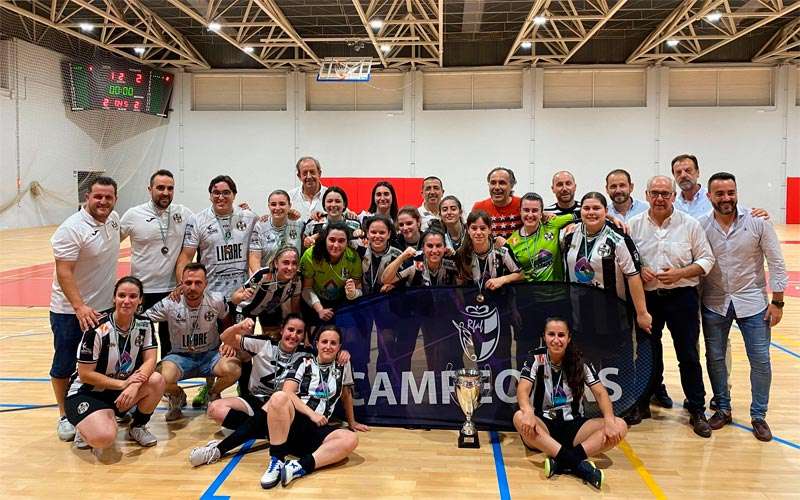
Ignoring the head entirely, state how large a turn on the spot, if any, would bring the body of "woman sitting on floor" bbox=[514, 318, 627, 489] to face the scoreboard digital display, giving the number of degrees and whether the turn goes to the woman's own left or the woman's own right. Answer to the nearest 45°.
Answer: approximately 135° to the woman's own right

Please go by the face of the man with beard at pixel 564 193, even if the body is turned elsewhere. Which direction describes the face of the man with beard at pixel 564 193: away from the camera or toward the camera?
toward the camera

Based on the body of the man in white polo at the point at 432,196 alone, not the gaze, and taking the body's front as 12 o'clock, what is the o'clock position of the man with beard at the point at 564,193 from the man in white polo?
The man with beard is roughly at 10 o'clock from the man in white polo.

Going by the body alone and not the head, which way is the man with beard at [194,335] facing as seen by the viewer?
toward the camera

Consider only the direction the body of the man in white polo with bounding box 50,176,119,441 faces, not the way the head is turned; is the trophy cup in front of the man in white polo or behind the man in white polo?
in front

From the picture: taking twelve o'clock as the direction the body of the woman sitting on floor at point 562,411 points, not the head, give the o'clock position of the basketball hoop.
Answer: The basketball hoop is roughly at 5 o'clock from the woman sitting on floor.

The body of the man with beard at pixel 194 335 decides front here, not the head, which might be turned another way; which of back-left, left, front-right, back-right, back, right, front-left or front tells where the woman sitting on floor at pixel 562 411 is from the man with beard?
front-left

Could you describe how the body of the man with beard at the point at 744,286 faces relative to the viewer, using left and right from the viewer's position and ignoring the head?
facing the viewer

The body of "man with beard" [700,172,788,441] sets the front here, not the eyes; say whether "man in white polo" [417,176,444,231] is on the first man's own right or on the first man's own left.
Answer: on the first man's own right

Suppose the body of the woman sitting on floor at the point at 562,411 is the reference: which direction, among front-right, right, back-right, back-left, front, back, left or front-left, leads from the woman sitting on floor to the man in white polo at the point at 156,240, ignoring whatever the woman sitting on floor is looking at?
right

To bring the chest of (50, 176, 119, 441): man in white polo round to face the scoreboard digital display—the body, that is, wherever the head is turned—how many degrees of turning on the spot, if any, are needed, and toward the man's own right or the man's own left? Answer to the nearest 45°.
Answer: approximately 135° to the man's own left
